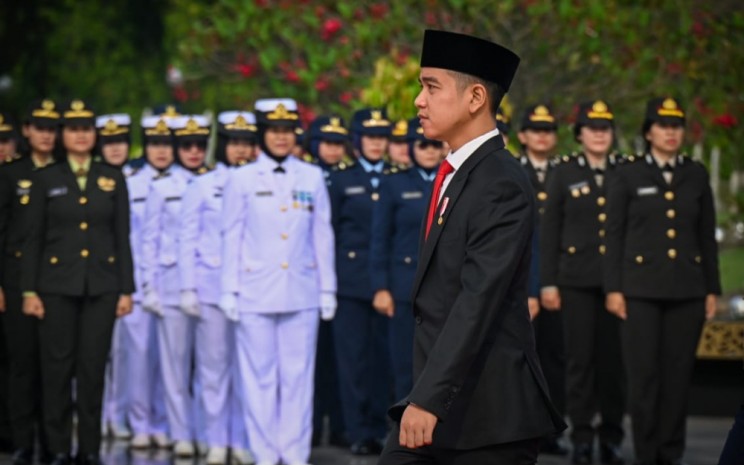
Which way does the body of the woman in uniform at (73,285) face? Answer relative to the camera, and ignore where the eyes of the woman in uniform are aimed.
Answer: toward the camera

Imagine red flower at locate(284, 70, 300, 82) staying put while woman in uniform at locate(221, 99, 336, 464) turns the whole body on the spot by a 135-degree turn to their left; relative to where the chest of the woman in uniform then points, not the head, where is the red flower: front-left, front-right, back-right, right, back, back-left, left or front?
front-left

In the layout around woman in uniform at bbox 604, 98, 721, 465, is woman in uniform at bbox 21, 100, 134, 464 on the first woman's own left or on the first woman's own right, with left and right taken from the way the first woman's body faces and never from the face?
on the first woman's own right

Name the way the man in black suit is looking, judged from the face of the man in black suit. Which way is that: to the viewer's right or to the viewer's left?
to the viewer's left

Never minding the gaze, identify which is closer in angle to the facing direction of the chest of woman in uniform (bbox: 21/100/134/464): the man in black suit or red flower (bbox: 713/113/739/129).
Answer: the man in black suit

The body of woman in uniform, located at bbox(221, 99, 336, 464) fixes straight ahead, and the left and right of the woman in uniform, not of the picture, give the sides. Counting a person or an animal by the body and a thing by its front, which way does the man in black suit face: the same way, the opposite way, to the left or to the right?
to the right

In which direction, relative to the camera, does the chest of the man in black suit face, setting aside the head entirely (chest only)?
to the viewer's left

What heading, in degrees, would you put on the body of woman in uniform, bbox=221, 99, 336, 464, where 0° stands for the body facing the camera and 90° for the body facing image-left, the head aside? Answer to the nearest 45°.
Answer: approximately 0°

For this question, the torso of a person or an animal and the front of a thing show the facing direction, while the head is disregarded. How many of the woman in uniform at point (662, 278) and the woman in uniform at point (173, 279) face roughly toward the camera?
2

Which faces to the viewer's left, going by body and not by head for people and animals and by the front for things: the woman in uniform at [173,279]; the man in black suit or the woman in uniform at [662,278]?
the man in black suit
